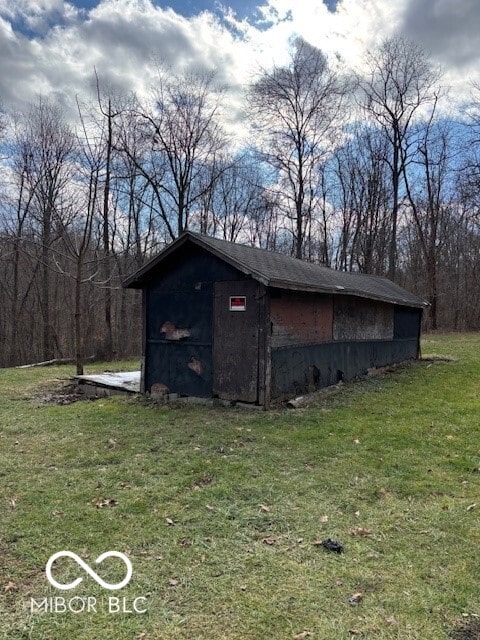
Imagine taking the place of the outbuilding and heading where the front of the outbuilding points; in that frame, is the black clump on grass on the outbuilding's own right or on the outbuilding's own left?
on the outbuilding's own left

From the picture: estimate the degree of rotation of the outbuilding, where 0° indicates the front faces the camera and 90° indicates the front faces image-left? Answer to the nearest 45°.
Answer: approximately 45°

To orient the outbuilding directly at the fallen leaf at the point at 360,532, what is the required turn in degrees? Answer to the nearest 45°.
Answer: approximately 45° to its left

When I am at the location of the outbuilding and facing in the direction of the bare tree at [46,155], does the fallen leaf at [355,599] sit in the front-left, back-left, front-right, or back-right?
back-left

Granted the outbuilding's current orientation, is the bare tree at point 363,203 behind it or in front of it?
behind

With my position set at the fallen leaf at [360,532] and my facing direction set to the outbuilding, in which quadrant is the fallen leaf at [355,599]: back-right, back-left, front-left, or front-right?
back-left

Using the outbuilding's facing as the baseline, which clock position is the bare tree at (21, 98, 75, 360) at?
The bare tree is roughly at 3 o'clock from the outbuilding.

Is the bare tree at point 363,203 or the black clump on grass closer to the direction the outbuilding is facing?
the black clump on grass

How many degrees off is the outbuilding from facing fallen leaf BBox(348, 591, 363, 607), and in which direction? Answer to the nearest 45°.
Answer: approximately 45° to its left
